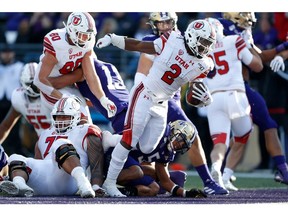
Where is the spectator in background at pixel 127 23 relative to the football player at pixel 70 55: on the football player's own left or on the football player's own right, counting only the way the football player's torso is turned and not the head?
on the football player's own left

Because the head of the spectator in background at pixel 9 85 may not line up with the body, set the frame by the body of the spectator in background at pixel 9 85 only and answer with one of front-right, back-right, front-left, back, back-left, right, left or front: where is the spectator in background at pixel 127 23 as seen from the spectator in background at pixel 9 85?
left

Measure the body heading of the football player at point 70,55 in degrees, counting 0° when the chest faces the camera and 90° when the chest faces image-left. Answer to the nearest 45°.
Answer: approximately 315°

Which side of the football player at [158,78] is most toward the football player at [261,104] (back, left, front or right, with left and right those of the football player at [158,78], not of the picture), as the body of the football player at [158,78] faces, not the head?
left

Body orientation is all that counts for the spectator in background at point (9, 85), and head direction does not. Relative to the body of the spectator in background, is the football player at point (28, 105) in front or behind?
in front
